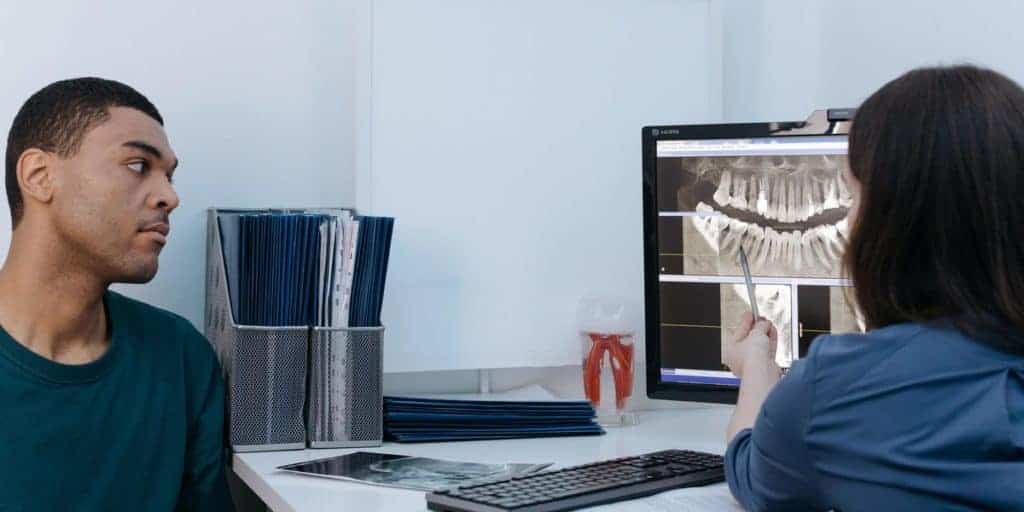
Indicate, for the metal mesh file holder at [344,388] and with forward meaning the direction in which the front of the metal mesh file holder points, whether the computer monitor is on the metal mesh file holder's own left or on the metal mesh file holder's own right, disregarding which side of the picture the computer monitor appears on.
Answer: on the metal mesh file holder's own left

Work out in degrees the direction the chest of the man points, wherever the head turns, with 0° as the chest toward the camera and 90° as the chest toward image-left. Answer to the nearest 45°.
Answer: approximately 315°

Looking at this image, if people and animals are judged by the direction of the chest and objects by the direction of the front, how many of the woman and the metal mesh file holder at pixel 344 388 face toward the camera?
1

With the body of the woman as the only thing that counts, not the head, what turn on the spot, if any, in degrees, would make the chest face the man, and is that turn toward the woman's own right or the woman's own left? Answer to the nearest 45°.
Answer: approximately 45° to the woman's own left

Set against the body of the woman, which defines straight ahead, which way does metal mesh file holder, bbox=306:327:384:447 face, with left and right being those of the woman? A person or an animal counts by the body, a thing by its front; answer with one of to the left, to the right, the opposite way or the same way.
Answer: the opposite way

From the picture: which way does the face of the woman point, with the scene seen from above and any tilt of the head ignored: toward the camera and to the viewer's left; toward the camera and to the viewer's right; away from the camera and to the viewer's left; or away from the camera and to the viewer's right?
away from the camera and to the viewer's left

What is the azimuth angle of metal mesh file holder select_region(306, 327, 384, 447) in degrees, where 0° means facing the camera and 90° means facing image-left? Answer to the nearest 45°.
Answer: approximately 0°

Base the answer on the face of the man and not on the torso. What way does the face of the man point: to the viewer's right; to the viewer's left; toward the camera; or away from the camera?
to the viewer's right

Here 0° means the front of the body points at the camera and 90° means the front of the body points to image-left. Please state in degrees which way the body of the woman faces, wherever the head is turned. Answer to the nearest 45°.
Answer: approximately 135°
